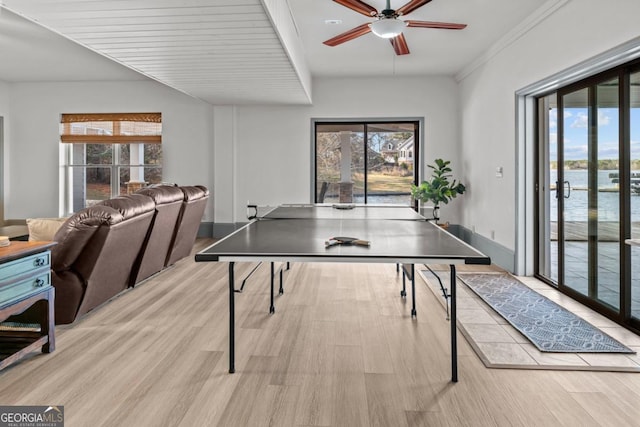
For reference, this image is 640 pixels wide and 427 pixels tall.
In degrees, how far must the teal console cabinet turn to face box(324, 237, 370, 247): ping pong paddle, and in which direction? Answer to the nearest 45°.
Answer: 0° — it already faces it

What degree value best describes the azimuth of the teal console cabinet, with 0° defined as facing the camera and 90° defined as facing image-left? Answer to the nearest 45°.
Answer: approximately 315°

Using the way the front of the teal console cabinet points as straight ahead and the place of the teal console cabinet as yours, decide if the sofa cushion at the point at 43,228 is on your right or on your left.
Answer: on your left

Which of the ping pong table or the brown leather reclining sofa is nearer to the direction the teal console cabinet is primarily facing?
the ping pong table
